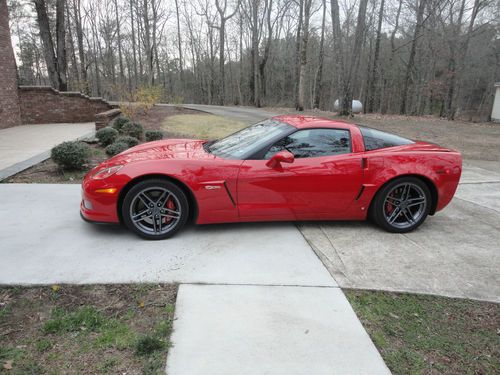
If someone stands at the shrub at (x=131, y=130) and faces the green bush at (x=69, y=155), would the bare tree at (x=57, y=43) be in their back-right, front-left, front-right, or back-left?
back-right

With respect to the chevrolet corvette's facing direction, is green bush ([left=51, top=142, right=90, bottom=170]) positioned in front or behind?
in front

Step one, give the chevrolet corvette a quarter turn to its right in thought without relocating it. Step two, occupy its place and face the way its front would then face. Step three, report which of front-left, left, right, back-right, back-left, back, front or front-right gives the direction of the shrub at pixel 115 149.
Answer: front-left

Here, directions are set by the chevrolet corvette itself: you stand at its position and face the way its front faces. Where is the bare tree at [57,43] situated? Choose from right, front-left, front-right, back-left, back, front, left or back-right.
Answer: front-right

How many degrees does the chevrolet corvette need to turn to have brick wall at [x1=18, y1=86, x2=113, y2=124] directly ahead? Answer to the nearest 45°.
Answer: approximately 45° to its right

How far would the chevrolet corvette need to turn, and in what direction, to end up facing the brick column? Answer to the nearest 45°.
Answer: approximately 45° to its right

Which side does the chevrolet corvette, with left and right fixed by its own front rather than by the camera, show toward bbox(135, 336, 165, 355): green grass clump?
left

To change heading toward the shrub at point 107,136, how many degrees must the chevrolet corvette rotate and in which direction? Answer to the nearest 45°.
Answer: approximately 45° to its right

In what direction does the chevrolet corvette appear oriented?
to the viewer's left

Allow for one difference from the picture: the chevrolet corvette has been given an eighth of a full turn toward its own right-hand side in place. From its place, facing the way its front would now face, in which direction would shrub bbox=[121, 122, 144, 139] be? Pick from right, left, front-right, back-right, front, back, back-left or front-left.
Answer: front
